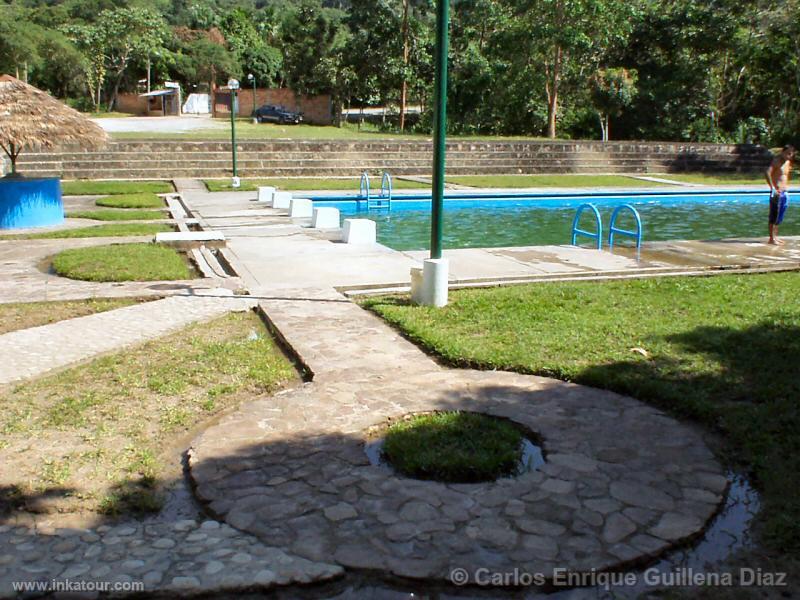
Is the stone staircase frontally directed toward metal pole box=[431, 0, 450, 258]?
yes

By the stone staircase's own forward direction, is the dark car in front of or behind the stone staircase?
behind

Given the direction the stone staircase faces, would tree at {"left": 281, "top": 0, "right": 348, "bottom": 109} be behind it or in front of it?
behind

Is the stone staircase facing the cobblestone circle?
yes

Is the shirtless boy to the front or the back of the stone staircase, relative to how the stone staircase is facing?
to the front

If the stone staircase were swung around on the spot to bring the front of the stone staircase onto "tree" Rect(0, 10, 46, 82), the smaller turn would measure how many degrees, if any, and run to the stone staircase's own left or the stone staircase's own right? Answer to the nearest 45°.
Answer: approximately 135° to the stone staircase's own right

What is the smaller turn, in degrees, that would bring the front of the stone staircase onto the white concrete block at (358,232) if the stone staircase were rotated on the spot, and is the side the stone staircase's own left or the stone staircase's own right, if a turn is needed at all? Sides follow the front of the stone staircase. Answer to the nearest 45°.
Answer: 0° — it already faces it

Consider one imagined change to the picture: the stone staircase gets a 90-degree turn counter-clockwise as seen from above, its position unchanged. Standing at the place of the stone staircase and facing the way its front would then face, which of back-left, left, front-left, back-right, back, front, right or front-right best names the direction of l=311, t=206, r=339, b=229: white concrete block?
right

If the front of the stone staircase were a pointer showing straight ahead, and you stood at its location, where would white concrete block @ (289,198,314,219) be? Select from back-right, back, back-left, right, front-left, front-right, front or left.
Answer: front

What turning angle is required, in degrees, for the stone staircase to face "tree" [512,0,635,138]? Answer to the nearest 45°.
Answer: approximately 135° to its left

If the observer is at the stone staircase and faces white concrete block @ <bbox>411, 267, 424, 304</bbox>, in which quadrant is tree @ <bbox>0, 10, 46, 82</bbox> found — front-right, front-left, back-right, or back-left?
back-right

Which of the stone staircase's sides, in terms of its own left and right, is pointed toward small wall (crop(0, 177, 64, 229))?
front

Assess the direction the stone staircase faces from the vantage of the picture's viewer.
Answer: facing the viewer

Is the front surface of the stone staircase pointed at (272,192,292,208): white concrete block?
yes

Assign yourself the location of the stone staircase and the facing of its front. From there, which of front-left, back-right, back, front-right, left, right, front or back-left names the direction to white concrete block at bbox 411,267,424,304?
front

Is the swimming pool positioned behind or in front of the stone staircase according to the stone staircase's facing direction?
in front

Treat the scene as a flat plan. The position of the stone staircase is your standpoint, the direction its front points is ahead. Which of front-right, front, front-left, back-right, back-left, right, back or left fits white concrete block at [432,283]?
front

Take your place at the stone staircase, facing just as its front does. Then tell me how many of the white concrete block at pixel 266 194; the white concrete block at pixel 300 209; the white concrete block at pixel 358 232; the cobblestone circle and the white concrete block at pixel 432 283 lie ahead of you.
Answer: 5
